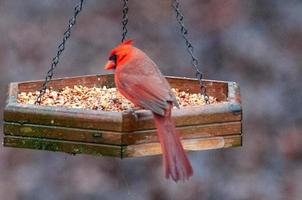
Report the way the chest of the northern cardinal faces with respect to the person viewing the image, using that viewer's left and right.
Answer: facing away from the viewer and to the left of the viewer
